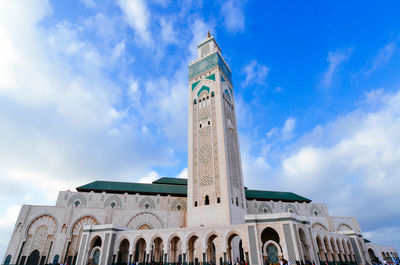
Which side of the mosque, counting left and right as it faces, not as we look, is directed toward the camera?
front
